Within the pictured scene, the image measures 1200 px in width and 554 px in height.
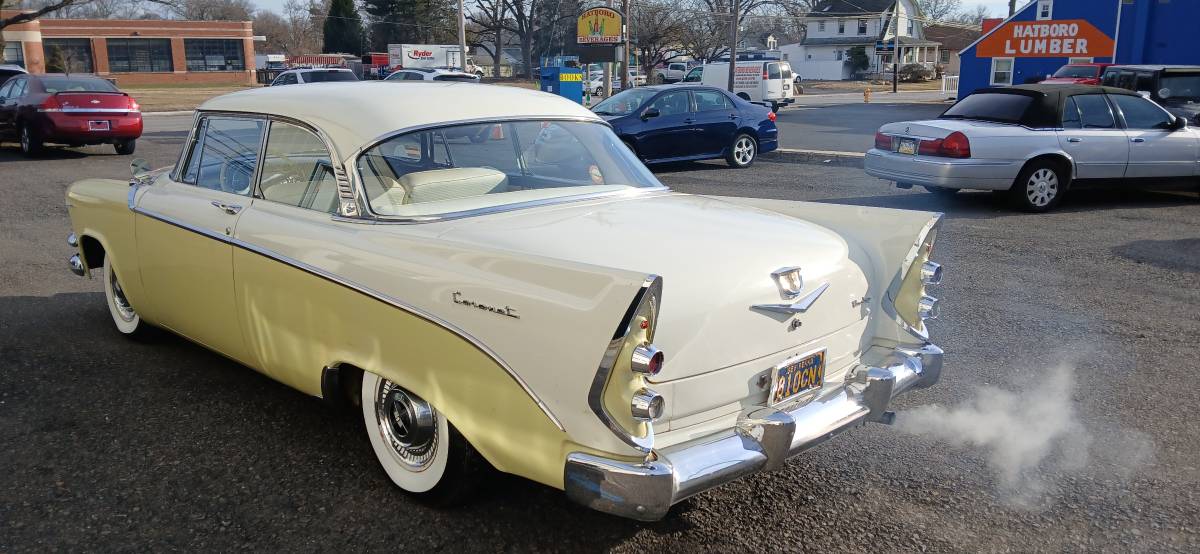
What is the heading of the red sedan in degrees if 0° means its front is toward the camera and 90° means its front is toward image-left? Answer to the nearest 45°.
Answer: approximately 135°

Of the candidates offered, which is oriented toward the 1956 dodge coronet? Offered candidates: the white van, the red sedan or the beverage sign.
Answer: the beverage sign

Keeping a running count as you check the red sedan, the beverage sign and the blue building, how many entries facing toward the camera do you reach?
2

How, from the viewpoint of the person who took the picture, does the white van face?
facing away from the viewer and to the left of the viewer

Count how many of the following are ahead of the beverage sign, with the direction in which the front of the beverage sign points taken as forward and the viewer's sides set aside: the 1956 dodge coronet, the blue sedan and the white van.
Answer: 2

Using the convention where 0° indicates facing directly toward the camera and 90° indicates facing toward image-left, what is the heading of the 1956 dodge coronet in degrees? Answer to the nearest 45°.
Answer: approximately 135°

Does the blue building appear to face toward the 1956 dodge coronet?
yes

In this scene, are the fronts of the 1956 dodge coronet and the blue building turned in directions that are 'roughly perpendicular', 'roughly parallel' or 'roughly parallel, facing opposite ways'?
roughly perpendicular

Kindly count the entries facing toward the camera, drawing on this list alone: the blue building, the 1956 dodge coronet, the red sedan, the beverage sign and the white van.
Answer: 2

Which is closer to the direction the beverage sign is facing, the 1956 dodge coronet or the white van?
the 1956 dodge coronet

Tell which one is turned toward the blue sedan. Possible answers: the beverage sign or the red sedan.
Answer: the beverage sign
